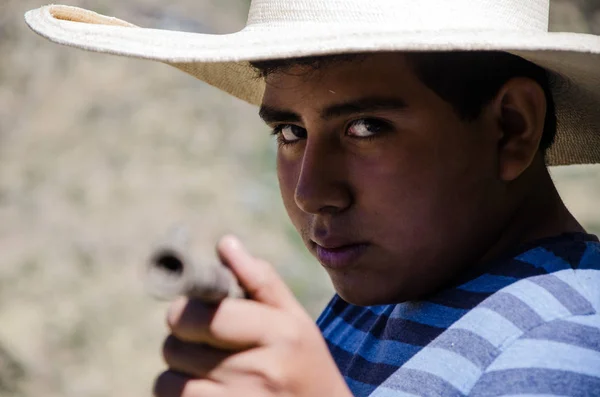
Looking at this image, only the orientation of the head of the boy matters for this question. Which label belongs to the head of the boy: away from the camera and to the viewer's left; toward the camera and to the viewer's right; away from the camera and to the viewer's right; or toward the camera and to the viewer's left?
toward the camera and to the viewer's left

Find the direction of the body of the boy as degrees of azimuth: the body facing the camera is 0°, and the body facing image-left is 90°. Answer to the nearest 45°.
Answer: approximately 45°
